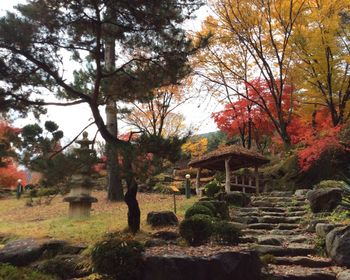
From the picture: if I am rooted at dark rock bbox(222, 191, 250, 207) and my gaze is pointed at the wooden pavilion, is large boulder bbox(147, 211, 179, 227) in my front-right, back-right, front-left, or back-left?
back-left

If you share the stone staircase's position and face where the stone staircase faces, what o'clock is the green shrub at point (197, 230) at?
The green shrub is roughly at 2 o'clock from the stone staircase.

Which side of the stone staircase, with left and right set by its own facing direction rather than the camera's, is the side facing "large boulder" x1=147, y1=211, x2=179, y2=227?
right

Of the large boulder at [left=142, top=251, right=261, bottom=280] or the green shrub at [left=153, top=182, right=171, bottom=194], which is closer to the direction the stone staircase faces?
the large boulder

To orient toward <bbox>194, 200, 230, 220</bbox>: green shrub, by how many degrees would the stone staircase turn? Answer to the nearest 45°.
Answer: approximately 135° to its right

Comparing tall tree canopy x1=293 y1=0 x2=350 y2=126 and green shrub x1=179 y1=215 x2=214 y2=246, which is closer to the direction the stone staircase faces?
the green shrub

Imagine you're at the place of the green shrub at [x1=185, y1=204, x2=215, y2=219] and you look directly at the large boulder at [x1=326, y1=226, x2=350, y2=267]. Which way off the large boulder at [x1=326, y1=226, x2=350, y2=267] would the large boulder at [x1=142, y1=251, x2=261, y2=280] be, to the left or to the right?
right

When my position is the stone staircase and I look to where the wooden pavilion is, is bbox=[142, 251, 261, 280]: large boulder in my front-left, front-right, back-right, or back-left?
back-left

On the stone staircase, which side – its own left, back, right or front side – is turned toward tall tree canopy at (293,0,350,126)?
back

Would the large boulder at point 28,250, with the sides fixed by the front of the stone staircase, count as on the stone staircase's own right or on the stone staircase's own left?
on the stone staircase's own right

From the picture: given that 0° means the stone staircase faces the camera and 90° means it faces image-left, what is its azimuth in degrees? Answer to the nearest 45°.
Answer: approximately 0°

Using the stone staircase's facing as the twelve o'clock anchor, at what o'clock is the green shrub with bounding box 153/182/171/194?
The green shrub is roughly at 5 o'clock from the stone staircase.
